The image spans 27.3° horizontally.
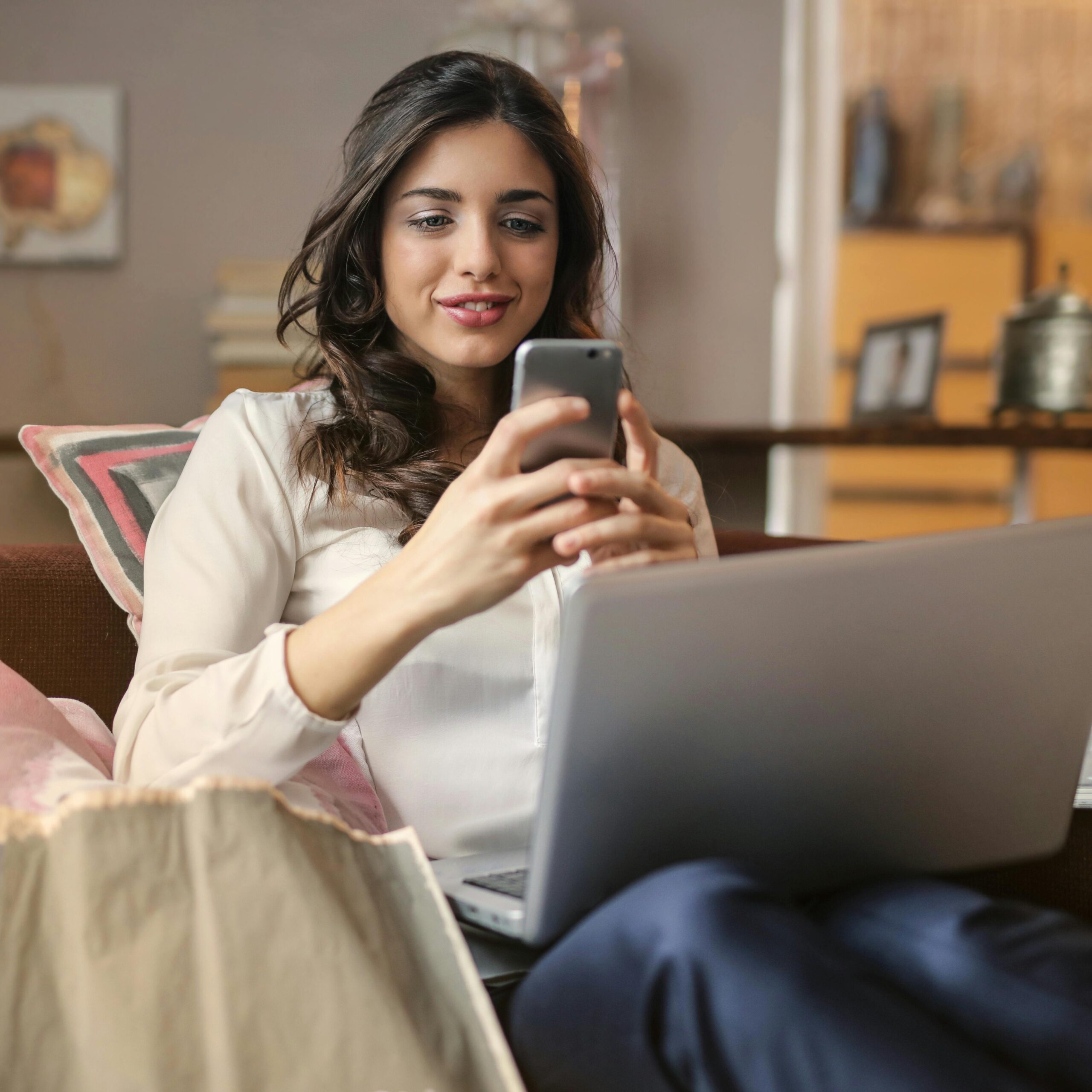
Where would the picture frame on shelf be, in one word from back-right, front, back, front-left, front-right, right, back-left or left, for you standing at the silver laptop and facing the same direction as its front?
front-right

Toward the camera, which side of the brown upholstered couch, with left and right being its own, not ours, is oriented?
front

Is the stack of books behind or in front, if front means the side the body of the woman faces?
behind

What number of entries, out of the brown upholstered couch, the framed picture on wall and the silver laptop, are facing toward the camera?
2

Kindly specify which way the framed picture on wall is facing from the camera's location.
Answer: facing the viewer

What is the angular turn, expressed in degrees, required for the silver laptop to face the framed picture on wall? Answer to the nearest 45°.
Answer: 0° — it already faces it

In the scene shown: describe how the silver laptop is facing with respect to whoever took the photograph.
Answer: facing away from the viewer and to the left of the viewer

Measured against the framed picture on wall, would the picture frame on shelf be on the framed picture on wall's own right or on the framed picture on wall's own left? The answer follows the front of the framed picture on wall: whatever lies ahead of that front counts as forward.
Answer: on the framed picture on wall's own left

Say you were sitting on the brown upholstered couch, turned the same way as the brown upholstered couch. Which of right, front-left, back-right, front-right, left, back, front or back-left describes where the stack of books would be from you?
back
